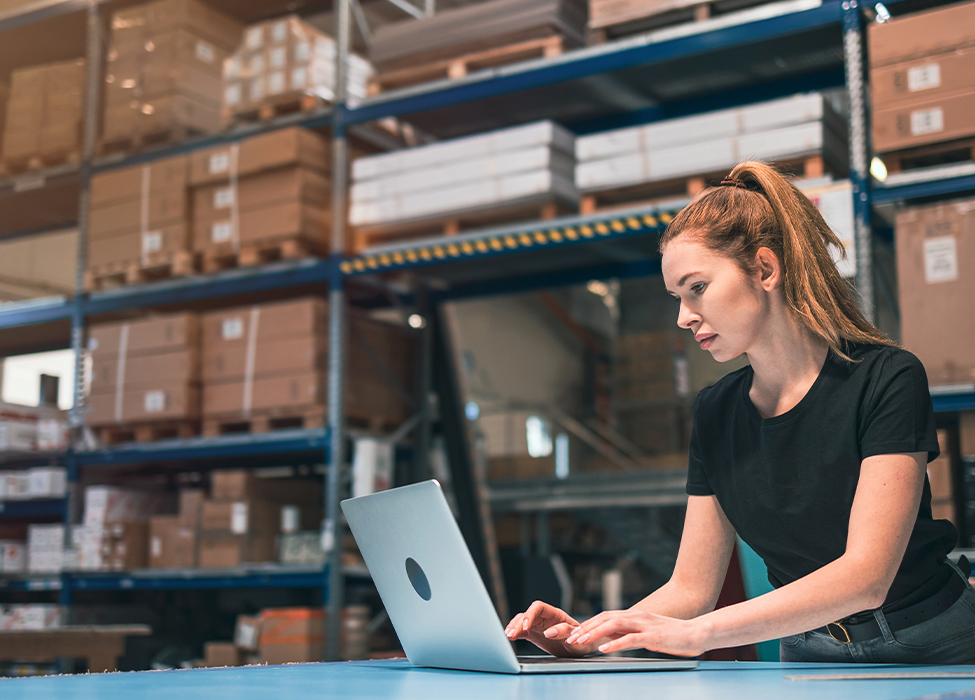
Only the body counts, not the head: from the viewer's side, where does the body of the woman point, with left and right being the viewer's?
facing the viewer and to the left of the viewer

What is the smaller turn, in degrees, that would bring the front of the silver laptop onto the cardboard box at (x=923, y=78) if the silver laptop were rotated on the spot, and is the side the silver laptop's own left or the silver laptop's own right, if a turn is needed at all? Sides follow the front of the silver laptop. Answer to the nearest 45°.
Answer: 0° — it already faces it

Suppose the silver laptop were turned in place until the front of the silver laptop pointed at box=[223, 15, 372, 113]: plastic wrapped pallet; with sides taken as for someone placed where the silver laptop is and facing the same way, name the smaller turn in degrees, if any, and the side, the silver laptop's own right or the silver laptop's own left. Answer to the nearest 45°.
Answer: approximately 45° to the silver laptop's own left

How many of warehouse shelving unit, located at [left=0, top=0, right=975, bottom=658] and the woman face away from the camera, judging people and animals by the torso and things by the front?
0

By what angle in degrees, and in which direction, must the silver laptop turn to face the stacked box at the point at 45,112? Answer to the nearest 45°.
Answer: approximately 90° to its left

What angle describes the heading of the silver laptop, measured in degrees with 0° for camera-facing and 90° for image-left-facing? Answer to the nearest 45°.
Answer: approximately 225°

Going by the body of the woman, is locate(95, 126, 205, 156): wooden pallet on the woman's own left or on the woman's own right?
on the woman's own right

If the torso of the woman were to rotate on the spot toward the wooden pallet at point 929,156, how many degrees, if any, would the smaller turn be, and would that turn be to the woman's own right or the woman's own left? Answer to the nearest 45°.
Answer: approximately 135° to the woman's own right

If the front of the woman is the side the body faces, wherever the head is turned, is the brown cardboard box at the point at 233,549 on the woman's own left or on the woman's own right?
on the woman's own right

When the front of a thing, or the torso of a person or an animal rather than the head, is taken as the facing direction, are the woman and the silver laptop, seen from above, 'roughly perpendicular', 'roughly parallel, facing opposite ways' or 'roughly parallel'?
roughly parallel, facing opposite ways

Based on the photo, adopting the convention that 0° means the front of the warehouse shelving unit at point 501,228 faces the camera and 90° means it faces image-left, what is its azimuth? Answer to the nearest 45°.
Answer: approximately 45°

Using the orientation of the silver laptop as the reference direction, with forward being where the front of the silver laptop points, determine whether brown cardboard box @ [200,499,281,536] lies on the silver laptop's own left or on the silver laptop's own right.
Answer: on the silver laptop's own left

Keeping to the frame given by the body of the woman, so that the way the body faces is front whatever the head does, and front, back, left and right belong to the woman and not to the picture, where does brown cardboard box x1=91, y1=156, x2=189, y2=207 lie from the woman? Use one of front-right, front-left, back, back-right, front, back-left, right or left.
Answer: right

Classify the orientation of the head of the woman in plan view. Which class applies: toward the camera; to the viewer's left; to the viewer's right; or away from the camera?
to the viewer's left

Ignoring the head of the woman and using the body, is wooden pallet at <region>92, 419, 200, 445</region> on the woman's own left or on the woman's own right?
on the woman's own right
